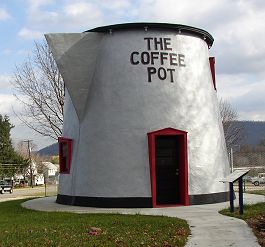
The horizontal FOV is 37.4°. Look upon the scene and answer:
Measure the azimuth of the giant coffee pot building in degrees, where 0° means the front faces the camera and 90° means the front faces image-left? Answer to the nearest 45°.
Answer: approximately 0°
